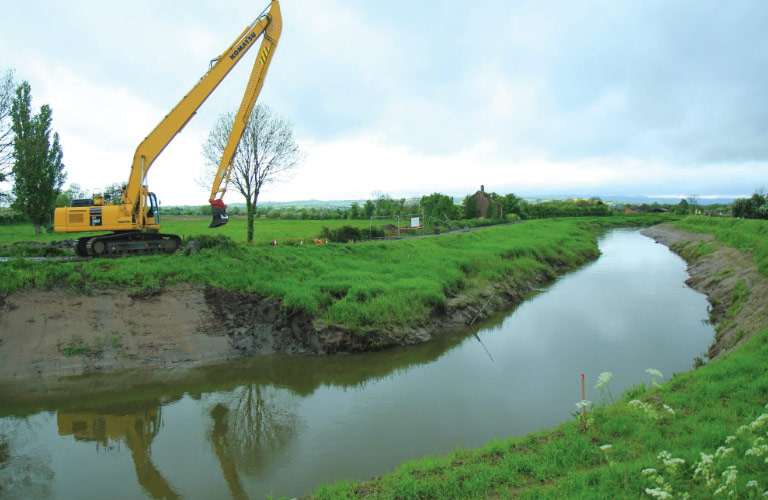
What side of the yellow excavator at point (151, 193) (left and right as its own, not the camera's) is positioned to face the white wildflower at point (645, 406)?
right

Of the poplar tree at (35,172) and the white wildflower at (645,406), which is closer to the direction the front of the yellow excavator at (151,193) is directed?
the white wildflower

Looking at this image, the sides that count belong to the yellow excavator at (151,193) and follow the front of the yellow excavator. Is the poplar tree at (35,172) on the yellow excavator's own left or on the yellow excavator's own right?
on the yellow excavator's own left

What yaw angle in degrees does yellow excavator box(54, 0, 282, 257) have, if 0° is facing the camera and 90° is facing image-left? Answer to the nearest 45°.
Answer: approximately 270°
